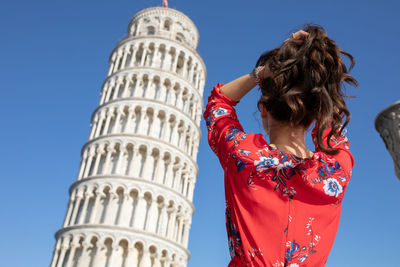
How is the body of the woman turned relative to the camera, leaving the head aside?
away from the camera
